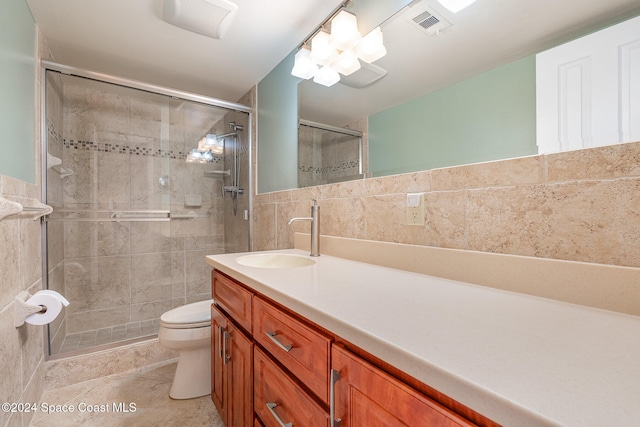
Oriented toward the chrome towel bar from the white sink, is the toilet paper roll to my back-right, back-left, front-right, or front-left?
front-left

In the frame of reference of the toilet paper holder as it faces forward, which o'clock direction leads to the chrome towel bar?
The chrome towel bar is roughly at 10 o'clock from the toilet paper holder.

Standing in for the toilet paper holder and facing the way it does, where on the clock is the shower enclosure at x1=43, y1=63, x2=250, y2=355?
The shower enclosure is roughly at 10 o'clock from the toilet paper holder.

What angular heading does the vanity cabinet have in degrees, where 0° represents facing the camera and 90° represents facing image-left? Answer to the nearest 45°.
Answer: approximately 45°

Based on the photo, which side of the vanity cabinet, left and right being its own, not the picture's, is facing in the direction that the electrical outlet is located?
back

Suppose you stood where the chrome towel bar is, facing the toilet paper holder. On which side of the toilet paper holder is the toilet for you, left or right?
left

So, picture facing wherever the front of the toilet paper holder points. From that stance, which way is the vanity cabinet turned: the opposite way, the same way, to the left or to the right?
the opposite way

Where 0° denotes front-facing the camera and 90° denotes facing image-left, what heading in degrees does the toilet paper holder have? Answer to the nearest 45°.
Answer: approximately 270°

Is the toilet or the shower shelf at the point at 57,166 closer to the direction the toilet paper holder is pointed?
the toilet

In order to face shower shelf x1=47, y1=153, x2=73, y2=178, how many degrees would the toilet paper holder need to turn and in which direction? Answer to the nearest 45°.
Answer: approximately 90° to its left

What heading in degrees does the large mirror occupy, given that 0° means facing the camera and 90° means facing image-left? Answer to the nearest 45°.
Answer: approximately 45°

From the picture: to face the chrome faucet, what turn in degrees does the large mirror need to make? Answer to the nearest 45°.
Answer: approximately 45° to its right
